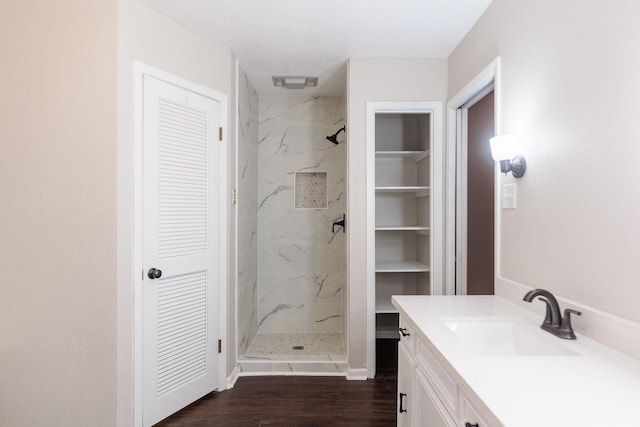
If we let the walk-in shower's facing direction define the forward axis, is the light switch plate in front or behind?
in front

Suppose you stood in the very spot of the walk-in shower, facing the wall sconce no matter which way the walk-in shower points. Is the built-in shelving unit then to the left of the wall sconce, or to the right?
left

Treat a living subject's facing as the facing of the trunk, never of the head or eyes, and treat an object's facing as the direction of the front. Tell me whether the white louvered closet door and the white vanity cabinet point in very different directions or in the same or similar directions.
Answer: very different directions

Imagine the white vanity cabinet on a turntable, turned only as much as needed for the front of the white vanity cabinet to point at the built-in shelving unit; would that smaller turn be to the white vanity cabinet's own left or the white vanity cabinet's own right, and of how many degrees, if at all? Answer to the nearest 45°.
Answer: approximately 90° to the white vanity cabinet's own right

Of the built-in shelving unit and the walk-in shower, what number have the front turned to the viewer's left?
0

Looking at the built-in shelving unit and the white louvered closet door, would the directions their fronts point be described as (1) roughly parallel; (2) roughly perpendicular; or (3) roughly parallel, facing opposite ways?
roughly perpendicular

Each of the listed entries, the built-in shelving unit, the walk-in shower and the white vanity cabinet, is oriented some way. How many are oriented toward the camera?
2

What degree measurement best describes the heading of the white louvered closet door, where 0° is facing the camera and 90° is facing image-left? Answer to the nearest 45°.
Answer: approximately 315°

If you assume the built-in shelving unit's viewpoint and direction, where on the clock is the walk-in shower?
The walk-in shower is roughly at 3 o'clock from the built-in shelving unit.

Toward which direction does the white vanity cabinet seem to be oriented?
to the viewer's left

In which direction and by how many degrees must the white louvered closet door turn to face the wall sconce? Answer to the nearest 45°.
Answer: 0° — it already faces it
